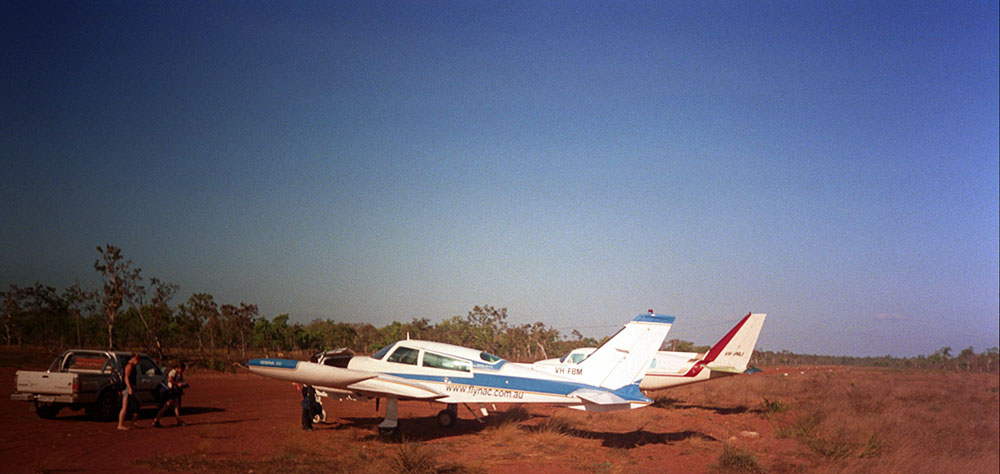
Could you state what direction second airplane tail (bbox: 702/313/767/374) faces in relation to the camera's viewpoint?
facing to the left of the viewer

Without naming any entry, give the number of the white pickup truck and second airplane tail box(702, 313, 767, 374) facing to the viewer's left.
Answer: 1

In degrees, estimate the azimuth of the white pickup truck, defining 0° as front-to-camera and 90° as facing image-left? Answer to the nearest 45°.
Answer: approximately 225°

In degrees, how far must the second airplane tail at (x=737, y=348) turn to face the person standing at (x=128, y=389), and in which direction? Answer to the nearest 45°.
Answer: approximately 45° to its left

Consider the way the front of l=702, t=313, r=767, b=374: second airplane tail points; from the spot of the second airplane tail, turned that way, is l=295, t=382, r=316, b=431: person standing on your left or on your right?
on your left

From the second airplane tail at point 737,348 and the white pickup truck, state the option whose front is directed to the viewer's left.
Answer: the second airplane tail

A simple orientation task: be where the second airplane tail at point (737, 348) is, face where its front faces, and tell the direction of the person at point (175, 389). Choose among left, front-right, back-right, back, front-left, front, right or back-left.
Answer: front-left

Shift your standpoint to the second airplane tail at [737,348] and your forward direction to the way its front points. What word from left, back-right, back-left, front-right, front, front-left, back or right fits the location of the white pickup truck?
front-left
